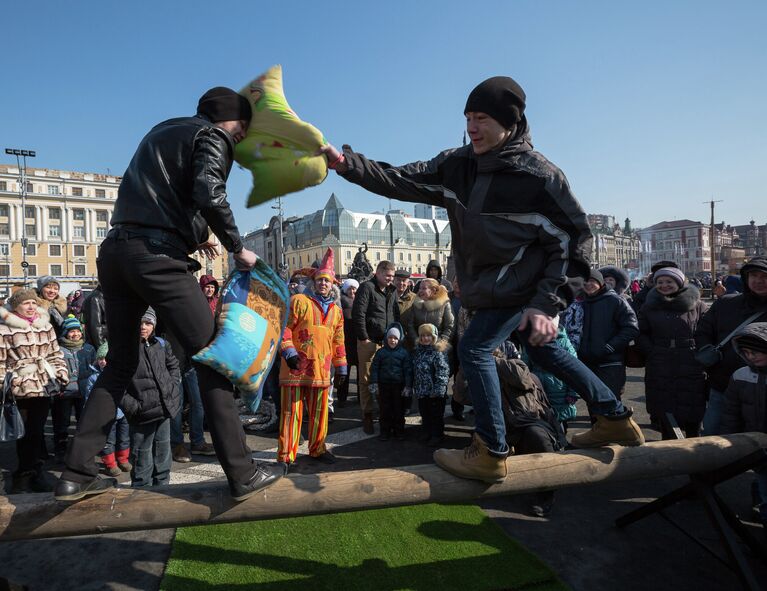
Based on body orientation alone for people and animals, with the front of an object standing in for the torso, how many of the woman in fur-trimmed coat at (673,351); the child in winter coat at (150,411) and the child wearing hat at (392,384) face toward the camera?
3

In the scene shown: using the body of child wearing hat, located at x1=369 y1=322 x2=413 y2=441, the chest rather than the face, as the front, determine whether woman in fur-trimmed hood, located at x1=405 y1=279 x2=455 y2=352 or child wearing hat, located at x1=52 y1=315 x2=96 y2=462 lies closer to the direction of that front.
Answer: the child wearing hat

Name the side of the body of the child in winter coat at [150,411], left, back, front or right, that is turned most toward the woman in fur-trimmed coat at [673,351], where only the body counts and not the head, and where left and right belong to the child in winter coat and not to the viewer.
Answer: left

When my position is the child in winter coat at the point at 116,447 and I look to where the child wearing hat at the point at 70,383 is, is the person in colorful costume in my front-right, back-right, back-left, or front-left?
back-right

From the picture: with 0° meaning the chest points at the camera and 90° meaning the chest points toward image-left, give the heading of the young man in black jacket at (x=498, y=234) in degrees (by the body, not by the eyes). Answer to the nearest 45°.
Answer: approximately 45°

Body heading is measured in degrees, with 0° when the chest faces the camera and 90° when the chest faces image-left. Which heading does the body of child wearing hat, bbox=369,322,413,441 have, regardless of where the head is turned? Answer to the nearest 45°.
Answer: approximately 0°

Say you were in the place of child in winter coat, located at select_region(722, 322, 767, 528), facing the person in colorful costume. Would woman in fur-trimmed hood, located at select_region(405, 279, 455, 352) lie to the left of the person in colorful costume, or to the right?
right

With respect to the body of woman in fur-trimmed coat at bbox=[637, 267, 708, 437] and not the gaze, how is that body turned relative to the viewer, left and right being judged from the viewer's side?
facing the viewer
